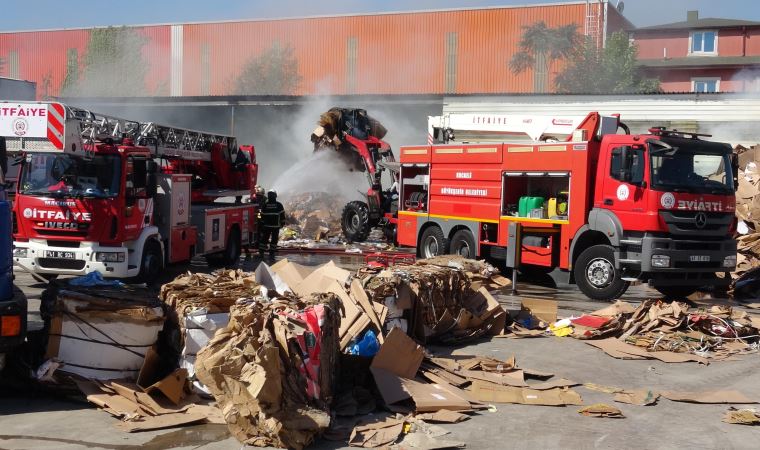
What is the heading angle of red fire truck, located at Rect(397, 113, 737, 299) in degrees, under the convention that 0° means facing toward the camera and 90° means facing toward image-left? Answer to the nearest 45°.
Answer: approximately 315°

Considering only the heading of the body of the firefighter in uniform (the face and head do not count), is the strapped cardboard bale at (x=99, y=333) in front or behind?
behind

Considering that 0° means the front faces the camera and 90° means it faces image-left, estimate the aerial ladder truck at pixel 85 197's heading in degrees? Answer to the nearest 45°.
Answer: approximately 45°

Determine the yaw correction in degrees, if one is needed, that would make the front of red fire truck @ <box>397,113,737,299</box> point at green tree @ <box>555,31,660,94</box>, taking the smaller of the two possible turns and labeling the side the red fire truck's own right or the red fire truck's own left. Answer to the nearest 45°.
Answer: approximately 135° to the red fire truck's own left

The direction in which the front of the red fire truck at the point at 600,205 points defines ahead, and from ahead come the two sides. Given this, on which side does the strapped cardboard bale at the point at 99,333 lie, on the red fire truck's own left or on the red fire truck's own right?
on the red fire truck's own right

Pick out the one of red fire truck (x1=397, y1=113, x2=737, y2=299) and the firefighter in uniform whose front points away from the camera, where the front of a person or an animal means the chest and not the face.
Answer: the firefighter in uniform

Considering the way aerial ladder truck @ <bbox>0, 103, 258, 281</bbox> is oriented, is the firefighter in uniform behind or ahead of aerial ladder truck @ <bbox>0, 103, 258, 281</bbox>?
behind

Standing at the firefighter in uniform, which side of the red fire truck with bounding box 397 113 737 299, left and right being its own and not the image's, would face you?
back

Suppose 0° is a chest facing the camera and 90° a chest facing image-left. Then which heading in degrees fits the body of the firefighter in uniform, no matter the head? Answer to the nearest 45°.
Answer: approximately 180°

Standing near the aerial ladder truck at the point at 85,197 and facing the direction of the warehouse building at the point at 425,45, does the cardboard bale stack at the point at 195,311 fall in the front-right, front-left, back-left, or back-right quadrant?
back-right

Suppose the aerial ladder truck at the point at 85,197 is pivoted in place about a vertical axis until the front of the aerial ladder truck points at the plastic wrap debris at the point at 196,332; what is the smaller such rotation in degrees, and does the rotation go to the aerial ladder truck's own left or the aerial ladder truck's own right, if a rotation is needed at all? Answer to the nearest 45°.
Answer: approximately 45° to the aerial ladder truck's own left

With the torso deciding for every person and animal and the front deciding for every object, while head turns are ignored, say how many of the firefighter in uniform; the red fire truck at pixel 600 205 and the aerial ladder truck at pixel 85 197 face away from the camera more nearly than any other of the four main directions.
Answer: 1

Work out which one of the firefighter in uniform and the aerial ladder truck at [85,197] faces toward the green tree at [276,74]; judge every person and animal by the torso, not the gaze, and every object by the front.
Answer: the firefighter in uniform

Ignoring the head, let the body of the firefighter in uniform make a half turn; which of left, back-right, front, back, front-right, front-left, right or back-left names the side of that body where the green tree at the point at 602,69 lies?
back-left
